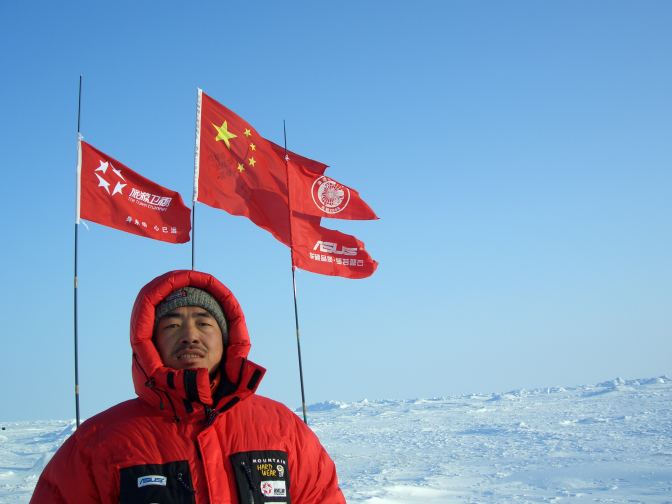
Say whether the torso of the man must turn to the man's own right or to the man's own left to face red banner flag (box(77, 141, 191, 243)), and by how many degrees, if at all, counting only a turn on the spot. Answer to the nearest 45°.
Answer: approximately 180°

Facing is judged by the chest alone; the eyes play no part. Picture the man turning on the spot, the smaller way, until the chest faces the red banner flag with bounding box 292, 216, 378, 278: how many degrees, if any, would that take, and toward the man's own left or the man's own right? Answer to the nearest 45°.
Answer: approximately 180°

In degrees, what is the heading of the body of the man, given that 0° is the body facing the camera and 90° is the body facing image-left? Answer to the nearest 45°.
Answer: approximately 0°

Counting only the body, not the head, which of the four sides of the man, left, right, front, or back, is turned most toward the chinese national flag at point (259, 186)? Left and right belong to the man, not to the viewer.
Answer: back

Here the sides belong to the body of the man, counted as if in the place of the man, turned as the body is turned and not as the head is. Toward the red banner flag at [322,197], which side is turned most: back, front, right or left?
back
